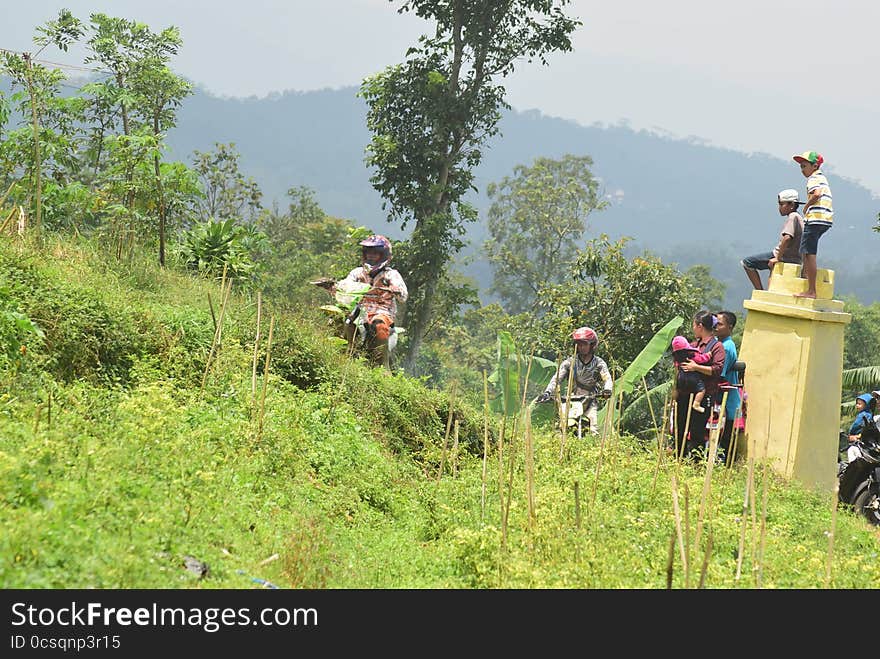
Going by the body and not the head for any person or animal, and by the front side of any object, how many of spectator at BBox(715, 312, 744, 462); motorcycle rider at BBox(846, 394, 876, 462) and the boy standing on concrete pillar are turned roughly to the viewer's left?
3

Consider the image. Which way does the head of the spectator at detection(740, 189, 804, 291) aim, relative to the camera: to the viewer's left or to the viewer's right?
to the viewer's left

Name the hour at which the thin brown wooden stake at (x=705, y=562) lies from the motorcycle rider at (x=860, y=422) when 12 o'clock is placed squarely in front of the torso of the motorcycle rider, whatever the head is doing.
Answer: The thin brown wooden stake is roughly at 9 o'clock from the motorcycle rider.

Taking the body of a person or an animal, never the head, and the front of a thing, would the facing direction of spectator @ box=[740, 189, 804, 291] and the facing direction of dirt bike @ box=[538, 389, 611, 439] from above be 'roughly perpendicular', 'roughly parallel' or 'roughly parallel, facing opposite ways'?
roughly perpendicular

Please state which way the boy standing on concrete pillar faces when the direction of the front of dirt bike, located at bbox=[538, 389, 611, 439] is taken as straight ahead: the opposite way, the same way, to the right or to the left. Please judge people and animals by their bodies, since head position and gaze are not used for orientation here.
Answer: to the right

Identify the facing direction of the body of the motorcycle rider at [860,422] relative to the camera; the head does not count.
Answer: to the viewer's left

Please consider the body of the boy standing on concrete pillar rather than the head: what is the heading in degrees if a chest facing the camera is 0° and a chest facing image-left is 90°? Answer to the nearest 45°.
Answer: approximately 90°

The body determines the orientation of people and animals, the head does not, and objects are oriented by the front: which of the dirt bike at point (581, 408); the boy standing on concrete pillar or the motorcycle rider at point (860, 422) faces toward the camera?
the dirt bike

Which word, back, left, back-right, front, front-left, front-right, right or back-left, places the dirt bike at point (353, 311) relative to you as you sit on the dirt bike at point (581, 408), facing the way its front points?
right
